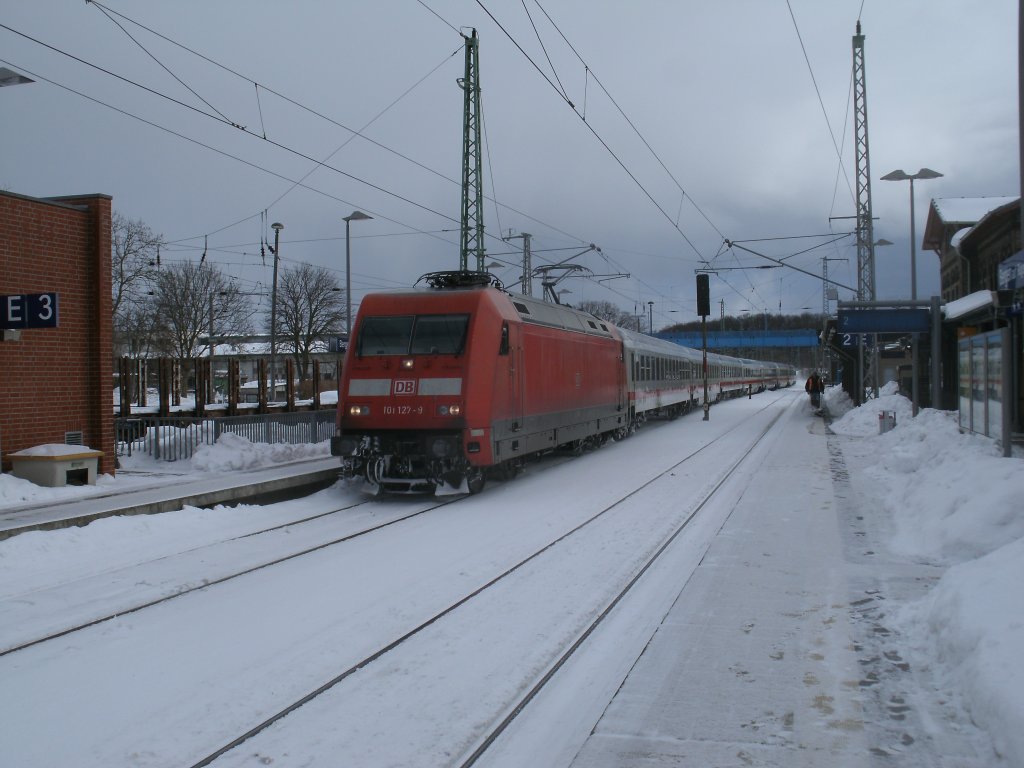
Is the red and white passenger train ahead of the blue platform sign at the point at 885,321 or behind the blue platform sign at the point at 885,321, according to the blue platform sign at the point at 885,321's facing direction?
ahead

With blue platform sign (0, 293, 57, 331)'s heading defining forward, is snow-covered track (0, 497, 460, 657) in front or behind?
in front

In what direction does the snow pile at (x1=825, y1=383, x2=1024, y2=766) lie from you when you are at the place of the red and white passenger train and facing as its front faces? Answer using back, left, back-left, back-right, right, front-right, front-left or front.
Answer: left

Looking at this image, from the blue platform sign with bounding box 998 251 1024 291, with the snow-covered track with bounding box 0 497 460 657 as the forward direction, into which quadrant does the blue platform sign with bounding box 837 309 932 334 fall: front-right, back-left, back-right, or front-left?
back-right

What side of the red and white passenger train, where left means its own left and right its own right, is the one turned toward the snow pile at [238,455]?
front

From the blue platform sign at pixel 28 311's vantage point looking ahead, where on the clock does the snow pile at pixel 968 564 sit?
The snow pile is roughly at 11 o'clock from the blue platform sign.

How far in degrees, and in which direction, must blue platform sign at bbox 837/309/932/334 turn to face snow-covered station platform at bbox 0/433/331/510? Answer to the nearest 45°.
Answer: approximately 45° to its right

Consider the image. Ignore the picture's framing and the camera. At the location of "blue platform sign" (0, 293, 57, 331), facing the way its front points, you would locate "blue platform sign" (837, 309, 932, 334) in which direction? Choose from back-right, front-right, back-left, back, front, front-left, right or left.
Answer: left

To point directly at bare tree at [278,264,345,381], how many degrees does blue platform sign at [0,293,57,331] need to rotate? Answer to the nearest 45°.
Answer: approximately 135° to its left

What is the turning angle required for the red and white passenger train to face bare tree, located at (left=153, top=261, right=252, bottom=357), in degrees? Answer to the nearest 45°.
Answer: approximately 90° to its right

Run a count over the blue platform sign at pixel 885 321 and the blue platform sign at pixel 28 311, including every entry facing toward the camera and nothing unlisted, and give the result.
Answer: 2

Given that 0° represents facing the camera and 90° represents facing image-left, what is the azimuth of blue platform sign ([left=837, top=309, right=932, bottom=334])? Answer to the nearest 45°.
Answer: approximately 0°

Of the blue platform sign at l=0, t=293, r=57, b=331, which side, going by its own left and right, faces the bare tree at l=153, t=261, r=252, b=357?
back
